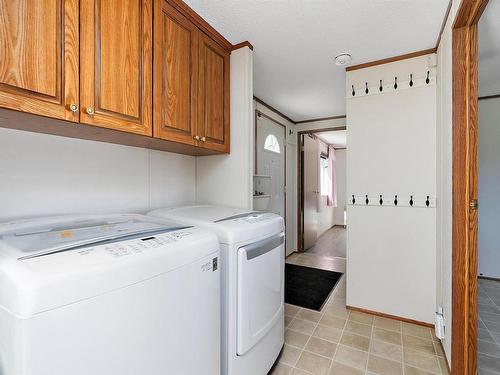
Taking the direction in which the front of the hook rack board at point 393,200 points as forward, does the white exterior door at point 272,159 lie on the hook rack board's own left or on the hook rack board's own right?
on the hook rack board's own right

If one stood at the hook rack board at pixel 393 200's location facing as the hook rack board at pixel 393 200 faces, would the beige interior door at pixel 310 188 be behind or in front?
behind

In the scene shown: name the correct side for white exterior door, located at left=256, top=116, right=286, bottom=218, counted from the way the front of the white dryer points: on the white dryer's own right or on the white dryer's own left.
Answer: on the white dryer's own left

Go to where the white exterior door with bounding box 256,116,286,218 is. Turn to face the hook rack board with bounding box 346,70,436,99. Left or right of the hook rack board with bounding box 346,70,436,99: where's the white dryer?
right

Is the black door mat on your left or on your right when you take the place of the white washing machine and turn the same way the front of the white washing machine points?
on your left

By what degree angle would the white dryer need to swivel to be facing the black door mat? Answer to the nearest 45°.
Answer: approximately 90° to its left
